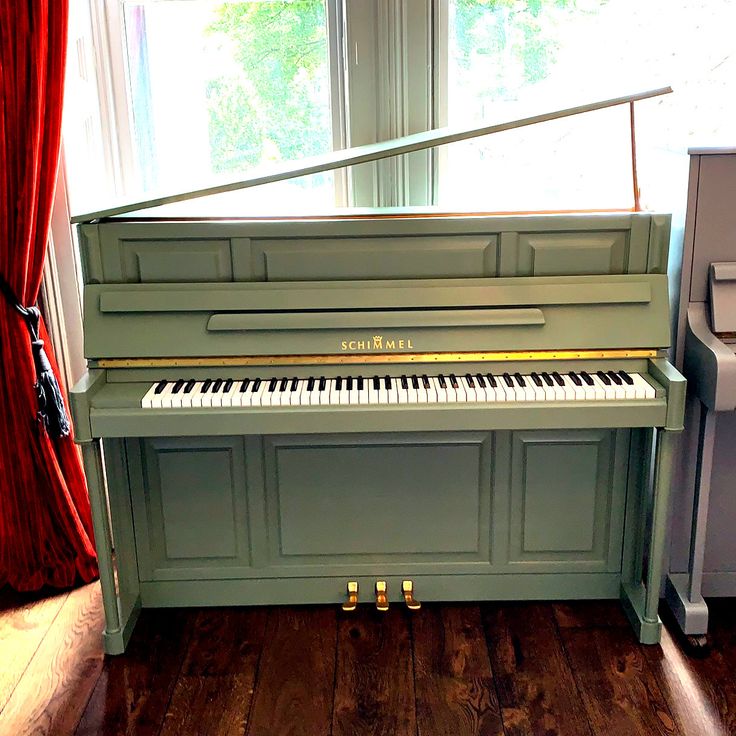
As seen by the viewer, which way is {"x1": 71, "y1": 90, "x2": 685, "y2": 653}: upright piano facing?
toward the camera

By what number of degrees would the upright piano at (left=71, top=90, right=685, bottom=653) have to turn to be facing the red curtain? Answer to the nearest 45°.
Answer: approximately 90° to its right
